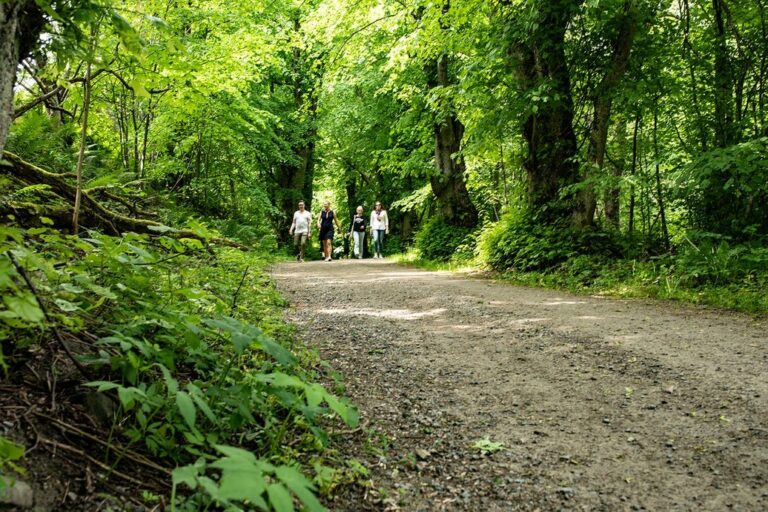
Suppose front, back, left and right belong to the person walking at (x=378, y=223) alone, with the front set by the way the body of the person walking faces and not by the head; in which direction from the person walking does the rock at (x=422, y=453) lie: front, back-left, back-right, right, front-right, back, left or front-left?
front

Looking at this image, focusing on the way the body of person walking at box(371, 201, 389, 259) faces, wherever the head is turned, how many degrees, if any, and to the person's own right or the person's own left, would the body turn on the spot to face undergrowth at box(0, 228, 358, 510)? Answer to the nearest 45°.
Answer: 0° — they already face it

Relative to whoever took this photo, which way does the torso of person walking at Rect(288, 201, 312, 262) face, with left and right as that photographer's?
facing the viewer

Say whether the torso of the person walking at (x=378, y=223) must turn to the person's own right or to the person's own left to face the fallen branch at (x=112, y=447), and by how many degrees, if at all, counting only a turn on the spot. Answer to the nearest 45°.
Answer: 0° — they already face it

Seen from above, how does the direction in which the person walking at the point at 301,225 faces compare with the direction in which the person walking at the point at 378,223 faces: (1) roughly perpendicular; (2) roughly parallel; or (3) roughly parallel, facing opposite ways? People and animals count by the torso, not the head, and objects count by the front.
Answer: roughly parallel

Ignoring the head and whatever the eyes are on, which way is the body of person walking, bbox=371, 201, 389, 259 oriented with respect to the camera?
toward the camera

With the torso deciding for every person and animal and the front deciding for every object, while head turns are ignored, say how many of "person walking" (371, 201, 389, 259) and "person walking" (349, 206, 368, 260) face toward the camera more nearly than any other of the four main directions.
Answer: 2

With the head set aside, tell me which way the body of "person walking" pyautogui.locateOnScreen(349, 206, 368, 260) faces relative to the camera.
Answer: toward the camera

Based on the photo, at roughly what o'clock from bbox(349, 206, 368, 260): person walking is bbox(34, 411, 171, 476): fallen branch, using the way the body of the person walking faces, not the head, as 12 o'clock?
The fallen branch is roughly at 12 o'clock from the person walking.

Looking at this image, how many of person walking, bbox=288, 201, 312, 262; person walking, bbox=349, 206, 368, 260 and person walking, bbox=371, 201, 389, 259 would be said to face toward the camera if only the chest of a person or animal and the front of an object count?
3

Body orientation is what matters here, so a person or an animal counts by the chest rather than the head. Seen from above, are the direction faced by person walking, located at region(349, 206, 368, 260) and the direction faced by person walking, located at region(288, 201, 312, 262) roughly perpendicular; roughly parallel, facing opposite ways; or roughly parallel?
roughly parallel
